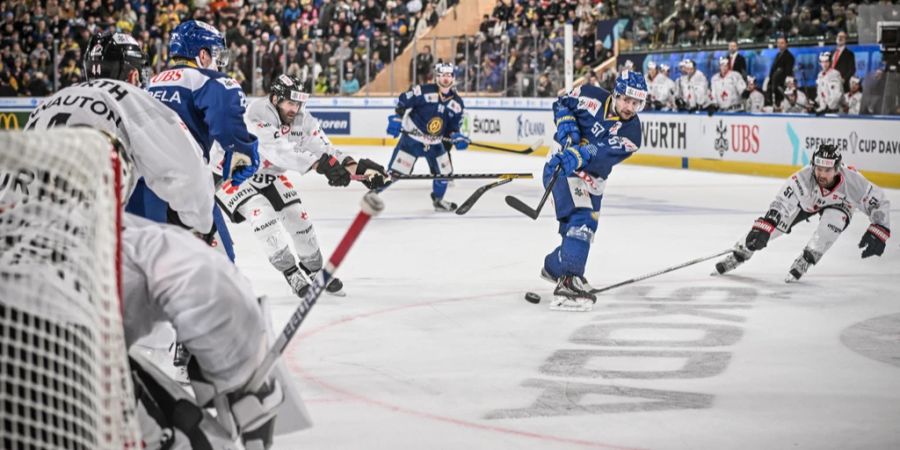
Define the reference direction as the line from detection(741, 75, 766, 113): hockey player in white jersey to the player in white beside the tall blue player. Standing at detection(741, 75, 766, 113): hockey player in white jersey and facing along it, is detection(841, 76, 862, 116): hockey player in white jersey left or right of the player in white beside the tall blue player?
left

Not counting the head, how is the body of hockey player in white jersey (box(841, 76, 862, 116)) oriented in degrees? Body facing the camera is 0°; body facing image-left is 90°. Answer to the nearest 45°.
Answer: approximately 45°

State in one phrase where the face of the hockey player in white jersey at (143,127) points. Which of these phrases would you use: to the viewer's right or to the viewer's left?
to the viewer's right

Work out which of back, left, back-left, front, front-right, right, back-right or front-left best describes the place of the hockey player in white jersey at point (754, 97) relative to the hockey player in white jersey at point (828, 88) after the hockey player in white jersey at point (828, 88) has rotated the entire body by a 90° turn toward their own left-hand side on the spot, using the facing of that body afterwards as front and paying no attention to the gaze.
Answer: back

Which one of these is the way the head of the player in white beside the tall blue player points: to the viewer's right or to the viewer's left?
to the viewer's right

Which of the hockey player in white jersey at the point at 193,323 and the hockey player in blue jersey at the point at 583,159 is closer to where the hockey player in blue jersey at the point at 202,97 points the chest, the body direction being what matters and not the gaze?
the hockey player in blue jersey

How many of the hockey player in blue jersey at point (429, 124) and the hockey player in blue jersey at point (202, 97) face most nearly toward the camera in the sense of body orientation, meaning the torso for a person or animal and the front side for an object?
1

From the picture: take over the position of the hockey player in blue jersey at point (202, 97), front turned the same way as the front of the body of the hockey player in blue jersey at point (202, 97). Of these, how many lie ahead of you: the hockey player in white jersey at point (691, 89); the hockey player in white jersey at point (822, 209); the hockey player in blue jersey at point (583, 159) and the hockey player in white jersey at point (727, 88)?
4

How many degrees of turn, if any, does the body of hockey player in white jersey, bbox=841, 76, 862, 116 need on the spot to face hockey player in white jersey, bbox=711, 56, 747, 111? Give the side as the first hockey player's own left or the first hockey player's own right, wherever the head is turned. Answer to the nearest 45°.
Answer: approximately 90° to the first hockey player's own right
